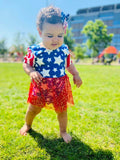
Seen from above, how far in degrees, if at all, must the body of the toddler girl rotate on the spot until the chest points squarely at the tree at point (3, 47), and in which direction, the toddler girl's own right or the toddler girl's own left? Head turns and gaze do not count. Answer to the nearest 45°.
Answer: approximately 180°

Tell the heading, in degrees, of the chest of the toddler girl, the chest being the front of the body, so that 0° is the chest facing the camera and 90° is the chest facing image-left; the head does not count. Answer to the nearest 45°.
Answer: approximately 0°

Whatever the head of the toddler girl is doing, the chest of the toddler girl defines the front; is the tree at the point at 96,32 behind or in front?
behind
